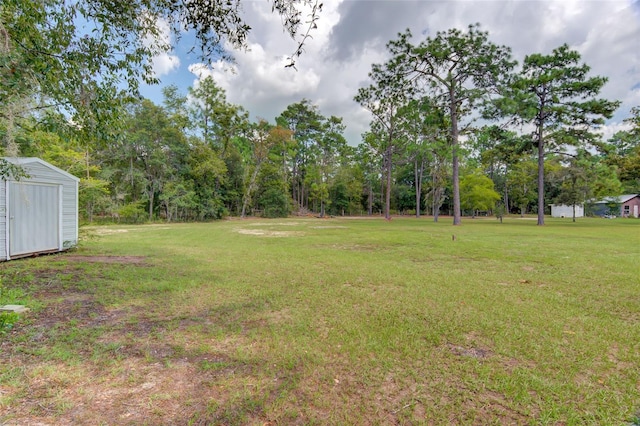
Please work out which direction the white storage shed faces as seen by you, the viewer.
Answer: facing the viewer and to the right of the viewer

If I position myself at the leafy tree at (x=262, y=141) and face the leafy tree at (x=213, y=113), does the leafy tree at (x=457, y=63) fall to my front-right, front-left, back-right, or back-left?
back-left

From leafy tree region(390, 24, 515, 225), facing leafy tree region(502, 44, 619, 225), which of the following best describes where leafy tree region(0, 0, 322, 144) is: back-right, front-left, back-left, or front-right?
back-right

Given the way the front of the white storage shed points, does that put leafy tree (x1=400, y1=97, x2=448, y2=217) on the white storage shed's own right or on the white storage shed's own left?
on the white storage shed's own left

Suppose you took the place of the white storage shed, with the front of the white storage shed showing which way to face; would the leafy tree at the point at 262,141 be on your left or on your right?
on your left

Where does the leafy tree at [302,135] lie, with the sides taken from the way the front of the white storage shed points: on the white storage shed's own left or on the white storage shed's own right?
on the white storage shed's own left
